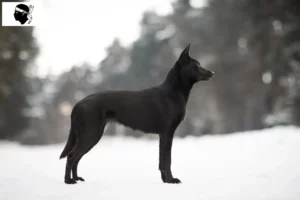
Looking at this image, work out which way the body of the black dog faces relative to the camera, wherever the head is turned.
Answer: to the viewer's right
